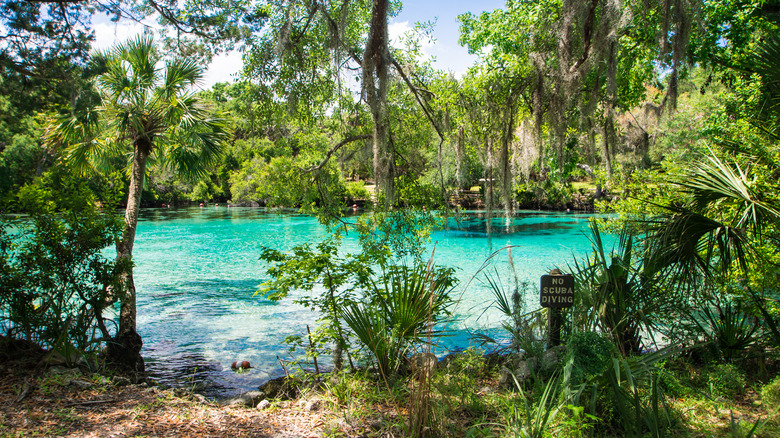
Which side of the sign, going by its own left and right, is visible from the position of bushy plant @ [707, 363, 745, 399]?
left

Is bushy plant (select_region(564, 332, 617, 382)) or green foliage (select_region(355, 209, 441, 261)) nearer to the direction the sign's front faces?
the bushy plant

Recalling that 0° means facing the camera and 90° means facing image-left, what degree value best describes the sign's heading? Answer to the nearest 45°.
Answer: approximately 0°

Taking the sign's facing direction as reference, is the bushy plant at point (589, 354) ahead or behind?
ahead

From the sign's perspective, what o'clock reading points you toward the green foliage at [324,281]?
The green foliage is roughly at 3 o'clock from the sign.

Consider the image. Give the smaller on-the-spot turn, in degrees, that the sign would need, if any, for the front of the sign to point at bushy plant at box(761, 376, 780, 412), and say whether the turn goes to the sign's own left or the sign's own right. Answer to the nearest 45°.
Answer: approximately 90° to the sign's own left

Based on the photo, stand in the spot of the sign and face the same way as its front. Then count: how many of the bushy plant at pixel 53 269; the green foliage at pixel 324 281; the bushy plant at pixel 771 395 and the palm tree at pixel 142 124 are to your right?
3

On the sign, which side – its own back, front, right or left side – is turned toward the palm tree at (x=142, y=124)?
right

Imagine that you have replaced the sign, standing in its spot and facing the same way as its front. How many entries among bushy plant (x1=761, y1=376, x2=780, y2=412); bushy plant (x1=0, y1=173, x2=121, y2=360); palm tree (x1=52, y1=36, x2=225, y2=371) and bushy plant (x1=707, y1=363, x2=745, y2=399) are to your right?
2
